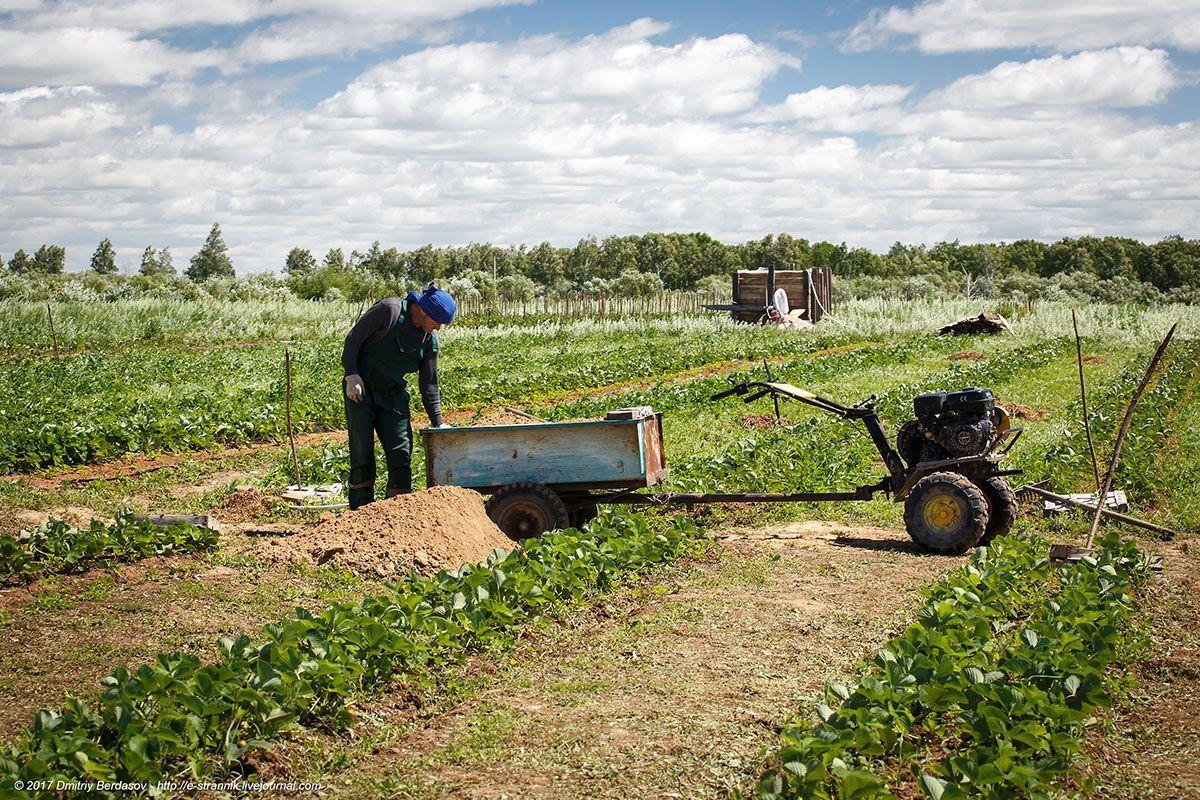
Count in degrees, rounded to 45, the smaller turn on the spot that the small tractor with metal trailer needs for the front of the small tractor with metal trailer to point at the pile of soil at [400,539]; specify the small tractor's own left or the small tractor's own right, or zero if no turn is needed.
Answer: approximately 135° to the small tractor's own right

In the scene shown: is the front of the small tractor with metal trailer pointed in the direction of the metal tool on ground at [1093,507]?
yes

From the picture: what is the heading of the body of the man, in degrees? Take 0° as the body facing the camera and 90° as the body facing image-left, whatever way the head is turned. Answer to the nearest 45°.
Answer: approximately 315°

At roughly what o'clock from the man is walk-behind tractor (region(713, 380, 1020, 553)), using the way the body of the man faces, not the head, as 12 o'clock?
The walk-behind tractor is roughly at 11 o'clock from the man.

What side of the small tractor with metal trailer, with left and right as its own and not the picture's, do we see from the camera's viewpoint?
right

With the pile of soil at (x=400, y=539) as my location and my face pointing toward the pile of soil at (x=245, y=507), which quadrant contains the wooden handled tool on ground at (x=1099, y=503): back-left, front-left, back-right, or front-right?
back-right

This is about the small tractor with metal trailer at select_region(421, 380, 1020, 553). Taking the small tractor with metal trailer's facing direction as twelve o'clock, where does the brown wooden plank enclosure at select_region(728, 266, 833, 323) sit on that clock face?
The brown wooden plank enclosure is roughly at 9 o'clock from the small tractor with metal trailer.
